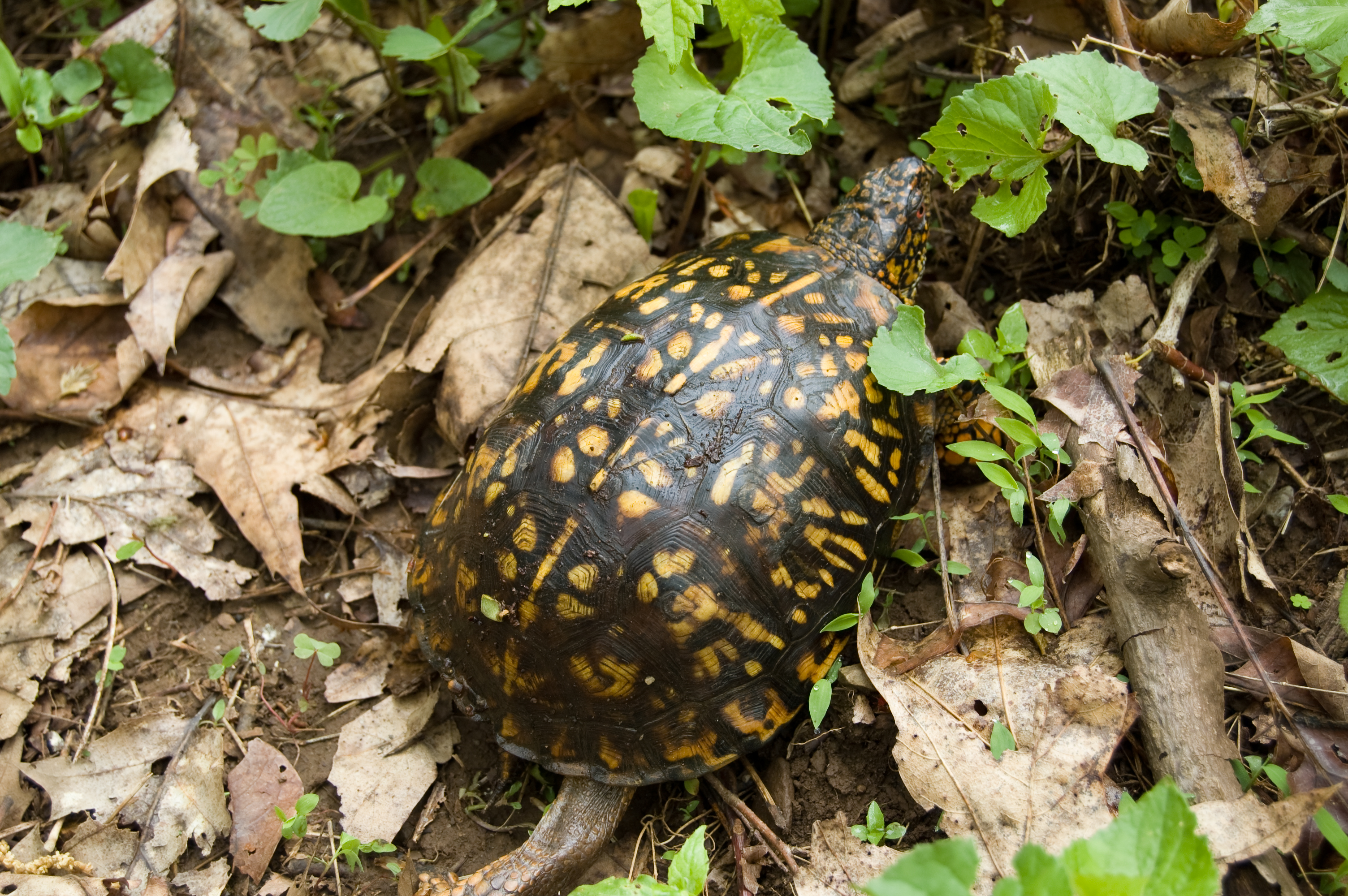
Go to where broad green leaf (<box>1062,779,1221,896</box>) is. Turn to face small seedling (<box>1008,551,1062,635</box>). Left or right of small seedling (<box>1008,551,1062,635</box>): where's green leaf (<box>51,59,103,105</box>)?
left

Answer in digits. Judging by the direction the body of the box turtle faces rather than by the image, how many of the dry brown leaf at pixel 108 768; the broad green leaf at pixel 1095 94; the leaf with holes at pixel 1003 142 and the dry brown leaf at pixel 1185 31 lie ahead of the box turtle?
3

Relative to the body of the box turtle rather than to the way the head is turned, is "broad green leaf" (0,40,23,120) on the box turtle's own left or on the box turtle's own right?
on the box turtle's own left

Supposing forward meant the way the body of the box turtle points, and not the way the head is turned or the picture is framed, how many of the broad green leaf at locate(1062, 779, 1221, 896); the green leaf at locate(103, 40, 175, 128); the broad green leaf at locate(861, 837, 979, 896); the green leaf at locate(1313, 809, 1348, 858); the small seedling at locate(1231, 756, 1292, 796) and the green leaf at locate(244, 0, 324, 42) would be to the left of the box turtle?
2

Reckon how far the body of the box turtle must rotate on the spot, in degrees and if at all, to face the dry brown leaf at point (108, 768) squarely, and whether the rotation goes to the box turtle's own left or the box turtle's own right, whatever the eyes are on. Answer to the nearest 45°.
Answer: approximately 135° to the box turtle's own left

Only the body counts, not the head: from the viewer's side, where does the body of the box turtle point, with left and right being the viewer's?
facing away from the viewer and to the right of the viewer

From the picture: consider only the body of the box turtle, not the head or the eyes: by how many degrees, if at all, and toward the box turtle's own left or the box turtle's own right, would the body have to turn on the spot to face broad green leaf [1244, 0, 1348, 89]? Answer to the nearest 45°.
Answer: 0° — it already faces it

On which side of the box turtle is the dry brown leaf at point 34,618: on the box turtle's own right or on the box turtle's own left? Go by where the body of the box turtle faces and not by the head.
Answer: on the box turtle's own left

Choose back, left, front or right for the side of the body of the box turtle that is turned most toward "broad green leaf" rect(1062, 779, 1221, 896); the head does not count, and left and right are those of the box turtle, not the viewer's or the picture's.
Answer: right

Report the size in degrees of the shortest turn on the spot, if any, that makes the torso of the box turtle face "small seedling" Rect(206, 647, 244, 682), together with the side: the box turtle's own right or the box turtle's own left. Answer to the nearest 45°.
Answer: approximately 135° to the box turtle's own left

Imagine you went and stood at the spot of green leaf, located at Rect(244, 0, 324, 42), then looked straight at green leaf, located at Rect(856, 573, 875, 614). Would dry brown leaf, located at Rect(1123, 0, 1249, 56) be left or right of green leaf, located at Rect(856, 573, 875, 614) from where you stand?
left

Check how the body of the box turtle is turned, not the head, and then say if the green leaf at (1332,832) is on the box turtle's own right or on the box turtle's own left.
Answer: on the box turtle's own right
